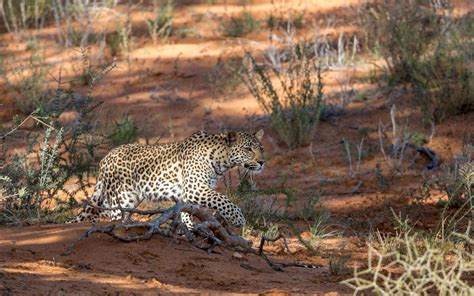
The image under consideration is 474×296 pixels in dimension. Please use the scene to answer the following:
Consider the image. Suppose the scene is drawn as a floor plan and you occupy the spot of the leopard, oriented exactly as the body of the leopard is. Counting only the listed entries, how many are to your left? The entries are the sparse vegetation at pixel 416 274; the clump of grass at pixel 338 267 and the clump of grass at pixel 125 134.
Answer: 1

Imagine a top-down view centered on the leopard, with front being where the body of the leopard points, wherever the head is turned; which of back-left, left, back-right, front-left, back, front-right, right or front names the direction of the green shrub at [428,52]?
front-left

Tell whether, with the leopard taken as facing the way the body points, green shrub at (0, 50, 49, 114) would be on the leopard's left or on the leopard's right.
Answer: on the leopard's left

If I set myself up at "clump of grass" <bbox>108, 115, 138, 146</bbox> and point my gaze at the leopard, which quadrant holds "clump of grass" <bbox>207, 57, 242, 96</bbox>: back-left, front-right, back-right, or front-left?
back-left

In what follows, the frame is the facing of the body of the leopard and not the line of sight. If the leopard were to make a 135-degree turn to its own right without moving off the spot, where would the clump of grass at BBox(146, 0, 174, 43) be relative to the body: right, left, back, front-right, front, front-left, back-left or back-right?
back-right

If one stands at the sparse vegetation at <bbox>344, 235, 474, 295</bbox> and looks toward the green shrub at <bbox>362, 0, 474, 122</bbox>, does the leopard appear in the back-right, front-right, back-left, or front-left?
front-left

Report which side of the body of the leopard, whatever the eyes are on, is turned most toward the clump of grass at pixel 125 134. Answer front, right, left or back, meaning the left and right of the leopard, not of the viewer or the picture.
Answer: left

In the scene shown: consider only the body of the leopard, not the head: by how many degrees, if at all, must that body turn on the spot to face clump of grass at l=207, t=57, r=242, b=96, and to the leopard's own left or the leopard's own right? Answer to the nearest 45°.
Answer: approximately 90° to the leopard's own left

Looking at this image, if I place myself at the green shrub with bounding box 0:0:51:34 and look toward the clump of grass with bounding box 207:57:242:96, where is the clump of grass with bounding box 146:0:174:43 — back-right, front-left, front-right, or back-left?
front-left

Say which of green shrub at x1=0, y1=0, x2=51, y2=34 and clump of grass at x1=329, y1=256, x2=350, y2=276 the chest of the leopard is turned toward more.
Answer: the clump of grass

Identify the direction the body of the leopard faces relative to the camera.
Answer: to the viewer's right

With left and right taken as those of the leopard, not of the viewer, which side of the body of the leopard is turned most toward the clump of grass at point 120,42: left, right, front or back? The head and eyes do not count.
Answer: left

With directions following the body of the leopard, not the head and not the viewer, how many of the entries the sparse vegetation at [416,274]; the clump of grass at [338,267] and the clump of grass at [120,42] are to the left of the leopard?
1
